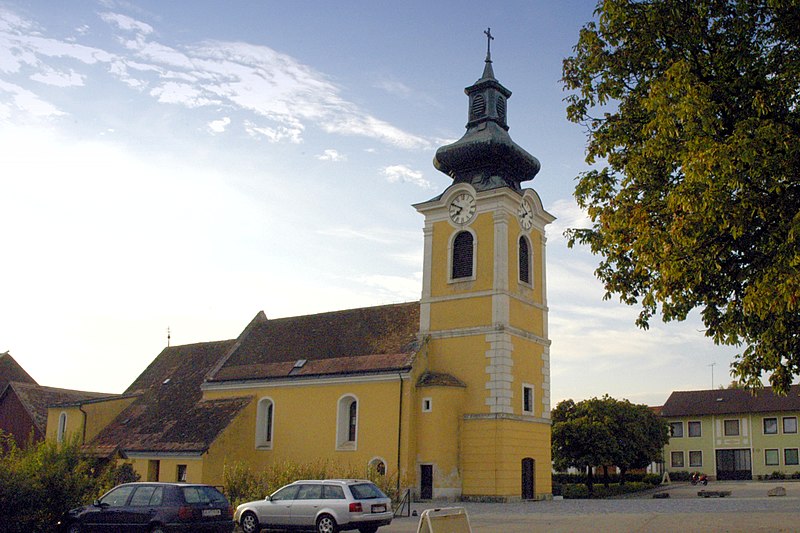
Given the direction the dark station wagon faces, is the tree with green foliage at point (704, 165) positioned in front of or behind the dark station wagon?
behind

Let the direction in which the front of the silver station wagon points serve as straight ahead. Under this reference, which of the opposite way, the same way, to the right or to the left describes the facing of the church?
the opposite way

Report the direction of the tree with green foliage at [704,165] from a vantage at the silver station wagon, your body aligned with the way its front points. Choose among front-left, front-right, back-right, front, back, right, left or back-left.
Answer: back

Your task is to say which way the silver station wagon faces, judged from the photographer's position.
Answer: facing away from the viewer and to the left of the viewer

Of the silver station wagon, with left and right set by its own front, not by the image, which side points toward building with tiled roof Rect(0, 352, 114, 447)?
front

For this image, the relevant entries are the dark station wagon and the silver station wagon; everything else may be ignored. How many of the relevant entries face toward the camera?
0

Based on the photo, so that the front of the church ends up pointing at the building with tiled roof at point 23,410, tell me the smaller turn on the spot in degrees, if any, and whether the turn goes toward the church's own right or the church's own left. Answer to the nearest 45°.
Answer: approximately 180°

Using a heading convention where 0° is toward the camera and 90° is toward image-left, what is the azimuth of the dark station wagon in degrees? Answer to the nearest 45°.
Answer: approximately 135°

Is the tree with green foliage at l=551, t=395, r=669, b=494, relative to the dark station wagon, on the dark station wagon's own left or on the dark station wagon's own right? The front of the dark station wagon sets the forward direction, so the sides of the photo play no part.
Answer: on the dark station wagon's own right

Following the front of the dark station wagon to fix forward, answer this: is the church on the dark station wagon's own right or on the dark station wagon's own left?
on the dark station wagon's own right
